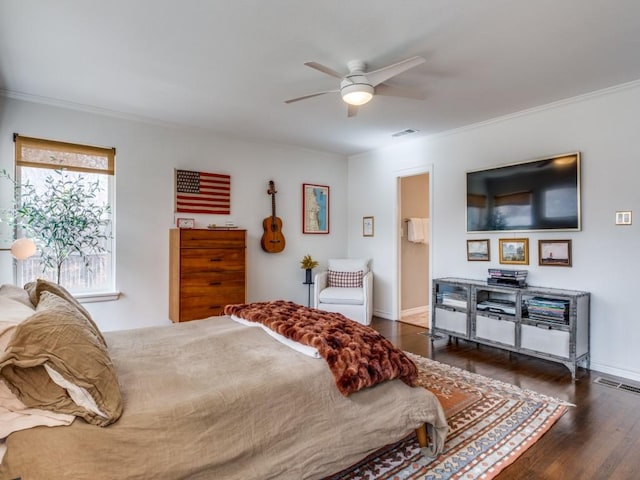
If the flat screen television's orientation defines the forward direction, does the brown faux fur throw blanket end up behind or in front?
in front

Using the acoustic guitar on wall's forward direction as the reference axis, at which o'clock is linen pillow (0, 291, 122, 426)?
The linen pillow is roughly at 2 o'clock from the acoustic guitar on wall.

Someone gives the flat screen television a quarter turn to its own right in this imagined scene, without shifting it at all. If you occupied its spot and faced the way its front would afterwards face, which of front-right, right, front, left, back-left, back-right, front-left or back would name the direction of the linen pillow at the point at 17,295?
left

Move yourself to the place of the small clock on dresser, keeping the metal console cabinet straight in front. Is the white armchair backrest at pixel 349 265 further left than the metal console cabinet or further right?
left

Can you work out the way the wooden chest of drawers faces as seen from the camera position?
facing the viewer and to the right of the viewer

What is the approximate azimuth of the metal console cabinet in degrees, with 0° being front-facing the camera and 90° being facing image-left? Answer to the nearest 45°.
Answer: approximately 45°

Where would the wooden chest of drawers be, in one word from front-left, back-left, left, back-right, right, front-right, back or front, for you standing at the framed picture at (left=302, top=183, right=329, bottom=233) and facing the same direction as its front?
right

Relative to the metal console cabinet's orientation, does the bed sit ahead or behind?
ahead

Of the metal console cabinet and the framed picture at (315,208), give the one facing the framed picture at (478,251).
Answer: the framed picture at (315,208)

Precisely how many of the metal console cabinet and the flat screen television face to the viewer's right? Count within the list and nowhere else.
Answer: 0

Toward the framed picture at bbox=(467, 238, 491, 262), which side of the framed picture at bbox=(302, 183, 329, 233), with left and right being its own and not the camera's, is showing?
front

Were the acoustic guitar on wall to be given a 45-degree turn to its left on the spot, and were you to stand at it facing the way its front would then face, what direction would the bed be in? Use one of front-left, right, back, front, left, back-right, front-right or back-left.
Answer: right

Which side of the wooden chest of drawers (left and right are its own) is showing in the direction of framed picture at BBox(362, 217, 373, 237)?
left

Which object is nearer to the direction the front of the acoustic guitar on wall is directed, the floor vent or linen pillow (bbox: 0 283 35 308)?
the floor vent
